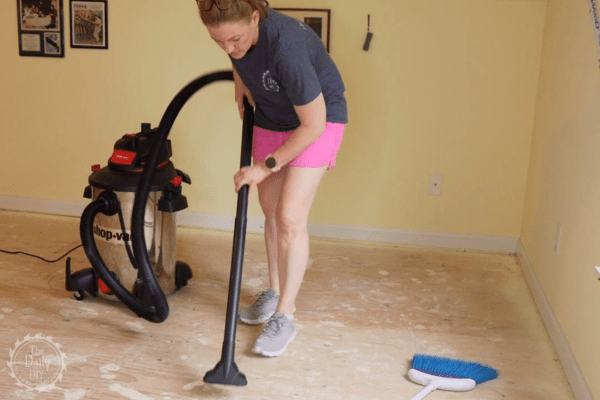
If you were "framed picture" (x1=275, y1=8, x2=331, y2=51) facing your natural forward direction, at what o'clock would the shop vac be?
The shop vac is roughly at 1 o'clock from the framed picture.

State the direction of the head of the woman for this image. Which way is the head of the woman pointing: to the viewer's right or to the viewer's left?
to the viewer's left

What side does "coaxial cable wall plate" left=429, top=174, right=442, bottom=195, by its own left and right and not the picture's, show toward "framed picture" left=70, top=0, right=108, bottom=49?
right

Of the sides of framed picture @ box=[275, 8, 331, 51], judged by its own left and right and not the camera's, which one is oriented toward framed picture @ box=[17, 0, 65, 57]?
right

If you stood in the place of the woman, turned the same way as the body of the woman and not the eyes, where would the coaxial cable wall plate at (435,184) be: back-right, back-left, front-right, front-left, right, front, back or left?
back
